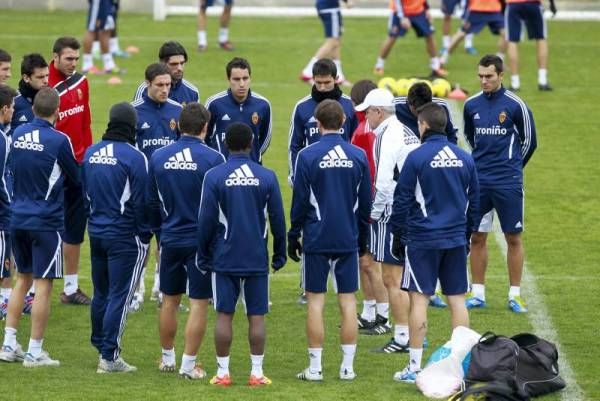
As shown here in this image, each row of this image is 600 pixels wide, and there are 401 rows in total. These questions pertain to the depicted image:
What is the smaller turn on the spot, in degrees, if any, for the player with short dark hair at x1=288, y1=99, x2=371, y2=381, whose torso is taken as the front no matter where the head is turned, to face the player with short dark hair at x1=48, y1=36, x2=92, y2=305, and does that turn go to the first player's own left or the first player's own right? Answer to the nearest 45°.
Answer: approximately 45° to the first player's own left

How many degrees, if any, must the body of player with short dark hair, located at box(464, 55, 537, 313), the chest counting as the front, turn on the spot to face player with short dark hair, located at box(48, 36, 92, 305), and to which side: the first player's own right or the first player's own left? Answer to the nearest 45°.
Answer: approximately 45° to the first player's own right

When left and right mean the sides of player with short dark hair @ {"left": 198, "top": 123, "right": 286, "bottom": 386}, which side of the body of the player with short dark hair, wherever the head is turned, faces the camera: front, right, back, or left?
back

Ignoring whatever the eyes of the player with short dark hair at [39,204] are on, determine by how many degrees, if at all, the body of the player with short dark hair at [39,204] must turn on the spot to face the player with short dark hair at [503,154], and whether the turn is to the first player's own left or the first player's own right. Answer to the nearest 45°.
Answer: approximately 45° to the first player's own right

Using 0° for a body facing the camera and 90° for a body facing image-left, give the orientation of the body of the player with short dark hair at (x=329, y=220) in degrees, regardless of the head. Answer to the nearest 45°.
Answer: approximately 180°

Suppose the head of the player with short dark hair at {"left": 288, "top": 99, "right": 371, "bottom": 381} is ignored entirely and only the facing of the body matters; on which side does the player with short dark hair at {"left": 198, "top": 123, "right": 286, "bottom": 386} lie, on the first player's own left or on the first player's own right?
on the first player's own left

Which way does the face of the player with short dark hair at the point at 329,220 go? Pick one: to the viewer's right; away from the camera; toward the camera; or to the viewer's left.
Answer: away from the camera

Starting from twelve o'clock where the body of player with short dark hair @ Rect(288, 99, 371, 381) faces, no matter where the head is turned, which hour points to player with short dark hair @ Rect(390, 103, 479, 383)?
player with short dark hair @ Rect(390, 103, 479, 383) is roughly at 3 o'clock from player with short dark hair @ Rect(288, 99, 371, 381).

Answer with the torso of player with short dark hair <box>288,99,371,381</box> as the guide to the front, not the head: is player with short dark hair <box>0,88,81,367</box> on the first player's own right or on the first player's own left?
on the first player's own left

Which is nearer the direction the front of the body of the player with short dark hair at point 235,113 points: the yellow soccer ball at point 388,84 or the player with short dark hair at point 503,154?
the player with short dark hair

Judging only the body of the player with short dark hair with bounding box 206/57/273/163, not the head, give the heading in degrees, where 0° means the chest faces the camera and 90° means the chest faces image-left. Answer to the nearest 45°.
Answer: approximately 0°
